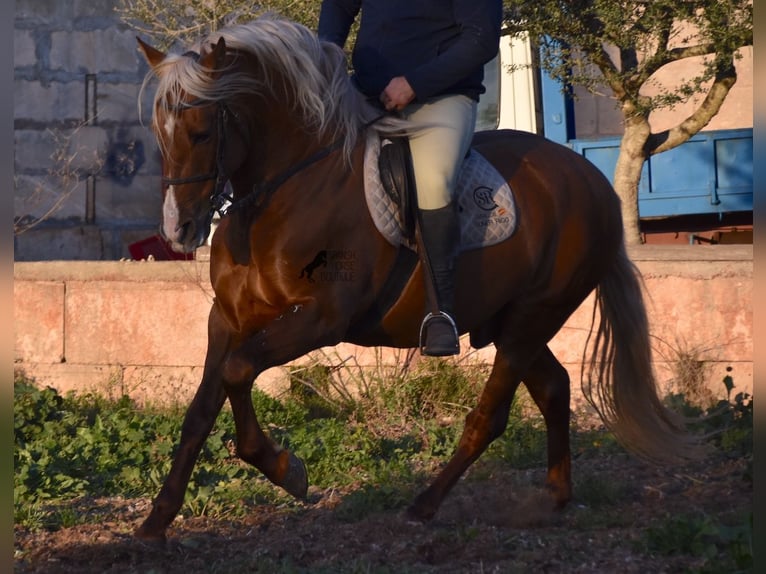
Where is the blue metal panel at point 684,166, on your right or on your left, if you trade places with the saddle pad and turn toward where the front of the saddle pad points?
on your right

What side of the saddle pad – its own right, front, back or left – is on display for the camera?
left

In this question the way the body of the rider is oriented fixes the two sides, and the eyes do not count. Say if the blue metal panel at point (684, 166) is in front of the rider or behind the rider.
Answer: behind
